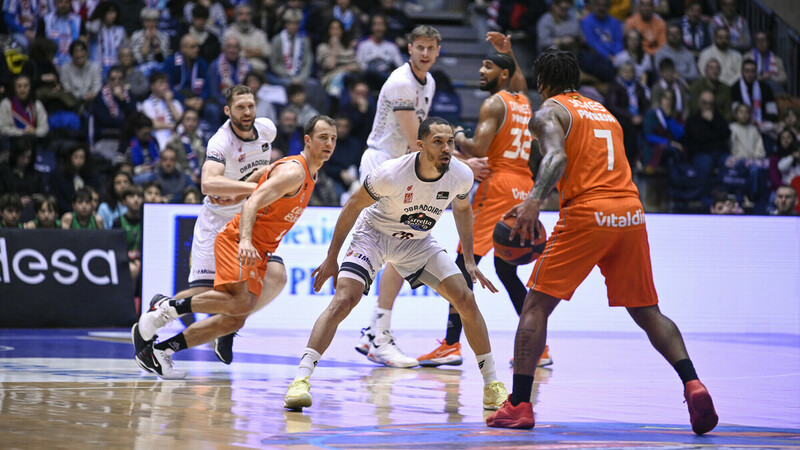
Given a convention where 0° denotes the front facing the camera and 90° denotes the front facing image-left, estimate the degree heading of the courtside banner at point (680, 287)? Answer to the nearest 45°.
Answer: approximately 0°

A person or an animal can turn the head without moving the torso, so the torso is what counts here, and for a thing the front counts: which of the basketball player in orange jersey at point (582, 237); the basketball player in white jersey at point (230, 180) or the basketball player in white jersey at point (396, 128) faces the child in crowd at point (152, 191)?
the basketball player in orange jersey

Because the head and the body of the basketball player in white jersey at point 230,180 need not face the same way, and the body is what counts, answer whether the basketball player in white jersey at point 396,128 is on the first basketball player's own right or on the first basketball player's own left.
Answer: on the first basketball player's own left

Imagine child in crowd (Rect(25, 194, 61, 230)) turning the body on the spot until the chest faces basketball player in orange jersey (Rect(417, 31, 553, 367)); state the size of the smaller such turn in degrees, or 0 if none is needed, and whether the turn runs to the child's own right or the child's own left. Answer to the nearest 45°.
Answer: approximately 45° to the child's own left

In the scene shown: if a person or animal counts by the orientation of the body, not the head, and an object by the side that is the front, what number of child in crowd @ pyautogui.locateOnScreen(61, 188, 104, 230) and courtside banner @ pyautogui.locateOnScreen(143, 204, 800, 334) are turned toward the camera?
2

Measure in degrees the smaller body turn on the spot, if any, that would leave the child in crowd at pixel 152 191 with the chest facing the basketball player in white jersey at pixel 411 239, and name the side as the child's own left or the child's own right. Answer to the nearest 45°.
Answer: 0° — they already face them
